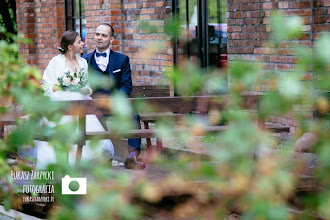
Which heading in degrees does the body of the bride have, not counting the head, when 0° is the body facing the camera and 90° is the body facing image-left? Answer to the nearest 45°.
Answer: approximately 315°
